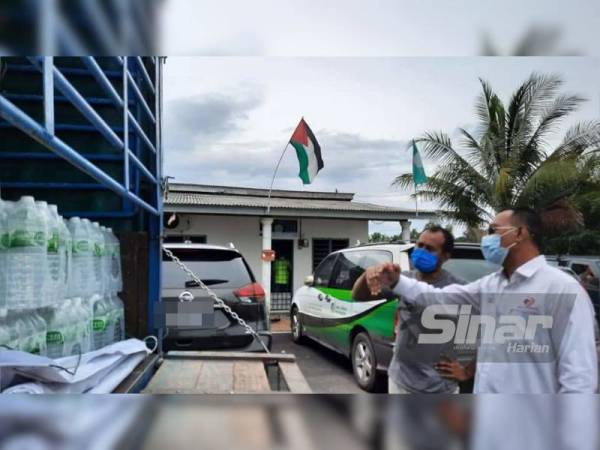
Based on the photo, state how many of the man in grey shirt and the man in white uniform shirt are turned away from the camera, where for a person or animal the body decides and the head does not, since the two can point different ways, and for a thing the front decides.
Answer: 0

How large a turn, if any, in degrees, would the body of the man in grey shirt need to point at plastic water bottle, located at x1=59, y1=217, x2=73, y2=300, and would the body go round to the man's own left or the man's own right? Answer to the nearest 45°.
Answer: approximately 45° to the man's own right

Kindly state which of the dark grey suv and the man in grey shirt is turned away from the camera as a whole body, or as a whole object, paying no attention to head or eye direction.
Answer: the dark grey suv

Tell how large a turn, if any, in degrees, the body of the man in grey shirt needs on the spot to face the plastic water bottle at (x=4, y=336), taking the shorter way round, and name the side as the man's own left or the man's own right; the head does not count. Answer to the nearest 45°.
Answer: approximately 45° to the man's own right

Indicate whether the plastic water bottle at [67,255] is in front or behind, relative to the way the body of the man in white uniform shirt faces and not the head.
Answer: in front

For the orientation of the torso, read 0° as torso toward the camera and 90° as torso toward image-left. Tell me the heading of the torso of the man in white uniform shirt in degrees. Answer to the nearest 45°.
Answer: approximately 45°

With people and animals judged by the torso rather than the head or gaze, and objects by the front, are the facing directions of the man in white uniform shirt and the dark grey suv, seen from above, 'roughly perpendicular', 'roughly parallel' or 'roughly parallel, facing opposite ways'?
roughly perpendicular

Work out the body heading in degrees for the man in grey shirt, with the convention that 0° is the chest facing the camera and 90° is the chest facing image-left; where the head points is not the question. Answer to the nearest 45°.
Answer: approximately 45°

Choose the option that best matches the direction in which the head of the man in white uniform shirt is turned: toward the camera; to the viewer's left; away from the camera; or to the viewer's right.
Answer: to the viewer's left

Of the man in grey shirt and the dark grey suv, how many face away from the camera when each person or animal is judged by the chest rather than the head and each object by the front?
1

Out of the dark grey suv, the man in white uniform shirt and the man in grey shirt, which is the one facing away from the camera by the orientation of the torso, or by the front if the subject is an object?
the dark grey suv

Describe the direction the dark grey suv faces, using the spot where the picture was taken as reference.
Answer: facing away from the viewer
